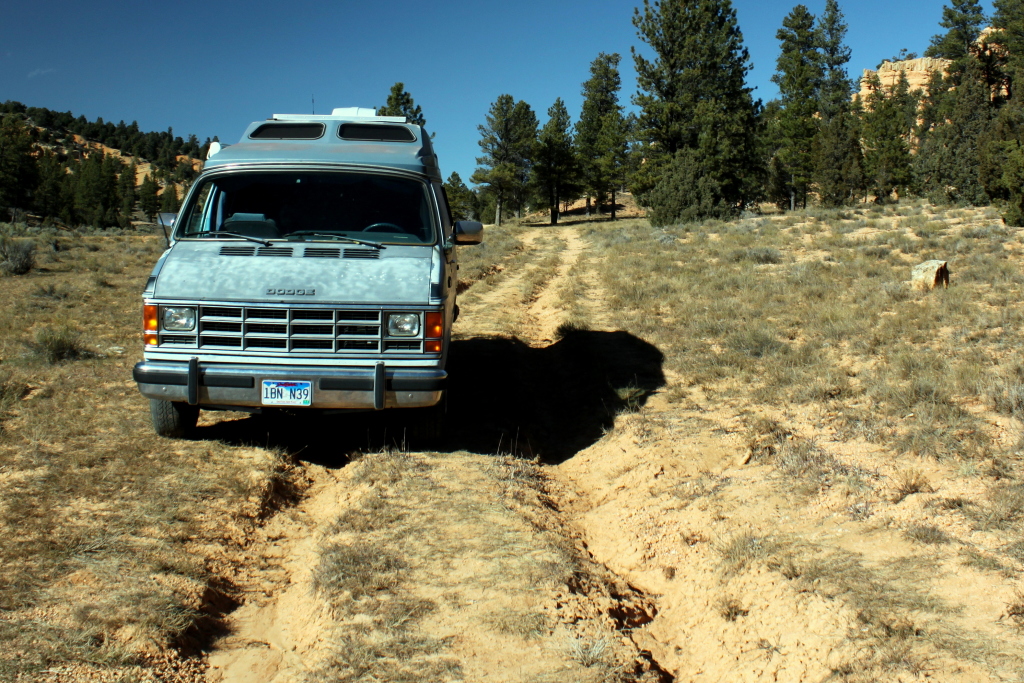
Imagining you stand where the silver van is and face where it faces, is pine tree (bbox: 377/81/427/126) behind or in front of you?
behind

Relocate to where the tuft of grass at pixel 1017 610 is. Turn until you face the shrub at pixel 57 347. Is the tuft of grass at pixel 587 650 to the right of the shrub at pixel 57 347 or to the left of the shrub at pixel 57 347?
left

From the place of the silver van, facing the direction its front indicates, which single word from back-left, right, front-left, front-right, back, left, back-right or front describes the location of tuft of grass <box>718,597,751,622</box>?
front-left

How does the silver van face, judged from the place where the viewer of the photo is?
facing the viewer

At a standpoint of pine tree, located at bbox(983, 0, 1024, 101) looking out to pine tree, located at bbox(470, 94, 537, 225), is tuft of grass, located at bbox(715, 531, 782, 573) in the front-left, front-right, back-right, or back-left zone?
front-left

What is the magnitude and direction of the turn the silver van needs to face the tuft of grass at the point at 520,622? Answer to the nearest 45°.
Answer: approximately 45° to its left

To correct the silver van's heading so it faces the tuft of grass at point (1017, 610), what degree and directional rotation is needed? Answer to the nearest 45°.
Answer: approximately 45° to its left

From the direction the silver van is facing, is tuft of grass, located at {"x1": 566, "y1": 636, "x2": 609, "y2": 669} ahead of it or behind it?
ahead

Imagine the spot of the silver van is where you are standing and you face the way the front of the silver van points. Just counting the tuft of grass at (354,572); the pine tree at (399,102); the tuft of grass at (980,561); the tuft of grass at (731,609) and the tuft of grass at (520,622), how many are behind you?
1

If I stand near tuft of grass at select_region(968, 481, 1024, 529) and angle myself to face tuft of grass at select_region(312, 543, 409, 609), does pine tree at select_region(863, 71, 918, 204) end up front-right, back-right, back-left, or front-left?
back-right

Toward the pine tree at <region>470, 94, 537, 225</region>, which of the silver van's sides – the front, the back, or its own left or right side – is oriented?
back

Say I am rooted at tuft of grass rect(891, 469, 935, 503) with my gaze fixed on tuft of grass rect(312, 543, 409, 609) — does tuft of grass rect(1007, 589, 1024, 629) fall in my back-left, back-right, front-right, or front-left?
front-left

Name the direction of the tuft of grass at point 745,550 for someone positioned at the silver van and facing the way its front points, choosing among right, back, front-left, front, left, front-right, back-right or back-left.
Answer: front-left

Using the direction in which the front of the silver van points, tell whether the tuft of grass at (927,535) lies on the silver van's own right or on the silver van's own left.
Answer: on the silver van's own left

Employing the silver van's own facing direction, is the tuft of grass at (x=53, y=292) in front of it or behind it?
behind

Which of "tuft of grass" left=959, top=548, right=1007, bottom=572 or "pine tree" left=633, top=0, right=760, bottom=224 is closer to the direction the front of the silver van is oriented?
the tuft of grass
